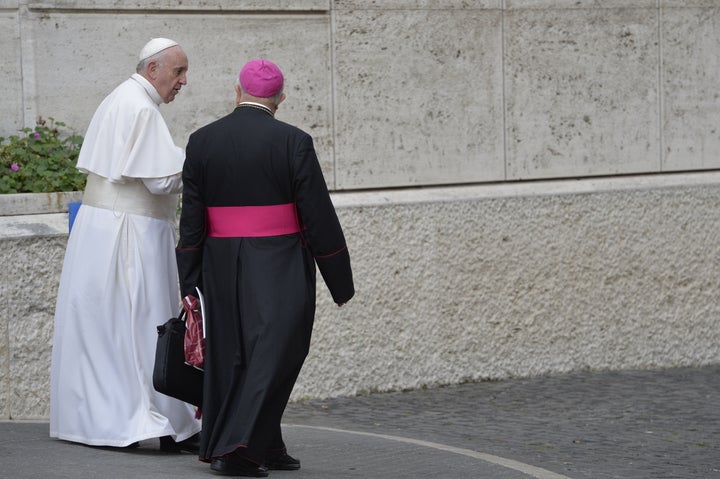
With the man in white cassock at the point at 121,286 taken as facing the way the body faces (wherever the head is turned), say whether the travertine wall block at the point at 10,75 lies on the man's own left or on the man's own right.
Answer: on the man's own left

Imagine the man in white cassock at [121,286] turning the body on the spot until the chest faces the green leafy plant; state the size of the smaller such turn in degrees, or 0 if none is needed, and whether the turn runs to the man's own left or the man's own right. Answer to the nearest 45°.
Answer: approximately 90° to the man's own left

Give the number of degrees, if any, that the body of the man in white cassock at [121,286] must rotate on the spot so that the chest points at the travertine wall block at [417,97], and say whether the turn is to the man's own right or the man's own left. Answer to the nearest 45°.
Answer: approximately 45° to the man's own left

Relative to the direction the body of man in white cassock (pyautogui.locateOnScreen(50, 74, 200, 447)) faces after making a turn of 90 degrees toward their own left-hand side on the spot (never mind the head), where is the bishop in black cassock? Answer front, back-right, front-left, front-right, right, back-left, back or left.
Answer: back-right

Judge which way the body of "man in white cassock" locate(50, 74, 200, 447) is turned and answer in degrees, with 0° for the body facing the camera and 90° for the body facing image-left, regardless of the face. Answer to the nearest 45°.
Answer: approximately 270°

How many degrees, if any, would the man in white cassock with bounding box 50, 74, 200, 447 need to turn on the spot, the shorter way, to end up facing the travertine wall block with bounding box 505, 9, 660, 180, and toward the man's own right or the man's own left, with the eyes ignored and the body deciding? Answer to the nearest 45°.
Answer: approximately 45° to the man's own left

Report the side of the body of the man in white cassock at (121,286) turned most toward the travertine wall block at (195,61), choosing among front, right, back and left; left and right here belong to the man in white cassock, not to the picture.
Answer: front
